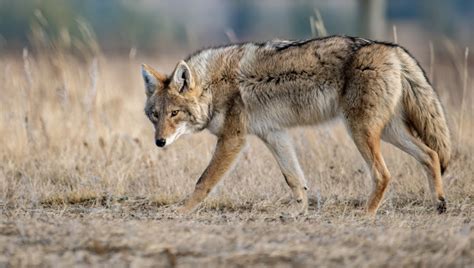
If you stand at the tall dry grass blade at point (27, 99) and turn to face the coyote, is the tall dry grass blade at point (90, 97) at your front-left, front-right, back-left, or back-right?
front-left

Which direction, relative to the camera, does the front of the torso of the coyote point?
to the viewer's left

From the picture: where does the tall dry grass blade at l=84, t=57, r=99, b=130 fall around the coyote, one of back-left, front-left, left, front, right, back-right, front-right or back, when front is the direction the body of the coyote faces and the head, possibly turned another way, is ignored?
front-right
